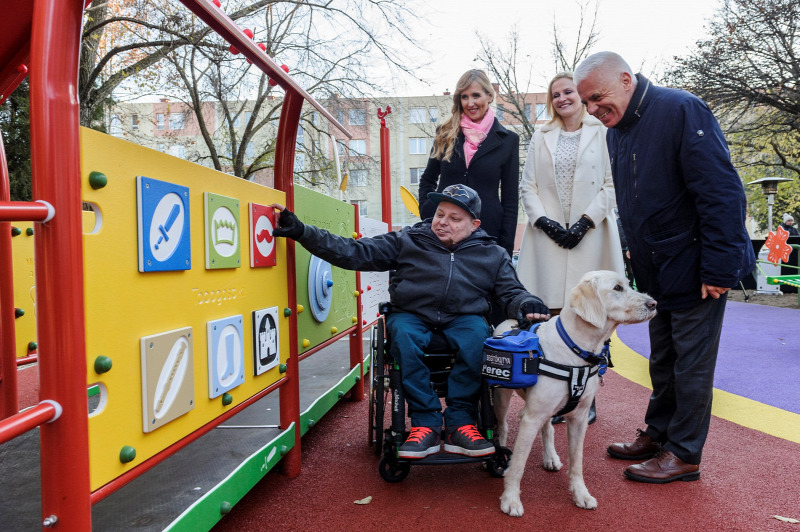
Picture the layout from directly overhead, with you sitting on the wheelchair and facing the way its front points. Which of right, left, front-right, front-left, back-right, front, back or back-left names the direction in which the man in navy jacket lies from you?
left

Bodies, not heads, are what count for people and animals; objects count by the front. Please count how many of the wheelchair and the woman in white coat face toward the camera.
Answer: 2

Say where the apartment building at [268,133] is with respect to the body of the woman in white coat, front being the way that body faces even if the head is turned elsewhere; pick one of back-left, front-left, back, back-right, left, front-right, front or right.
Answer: back-right

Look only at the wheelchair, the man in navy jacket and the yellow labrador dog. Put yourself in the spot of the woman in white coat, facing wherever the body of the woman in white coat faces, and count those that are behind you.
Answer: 0

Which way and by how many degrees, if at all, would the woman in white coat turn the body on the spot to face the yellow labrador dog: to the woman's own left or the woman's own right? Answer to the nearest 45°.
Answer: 0° — they already face it

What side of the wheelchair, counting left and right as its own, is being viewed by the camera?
front

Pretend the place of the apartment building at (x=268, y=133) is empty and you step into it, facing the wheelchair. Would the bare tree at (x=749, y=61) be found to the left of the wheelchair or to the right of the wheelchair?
left

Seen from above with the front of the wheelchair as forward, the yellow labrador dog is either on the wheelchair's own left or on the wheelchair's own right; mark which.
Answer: on the wheelchair's own left

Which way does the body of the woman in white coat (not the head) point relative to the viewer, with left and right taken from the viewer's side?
facing the viewer

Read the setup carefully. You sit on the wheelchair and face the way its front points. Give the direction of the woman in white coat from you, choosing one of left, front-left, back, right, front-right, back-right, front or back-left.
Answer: back-left

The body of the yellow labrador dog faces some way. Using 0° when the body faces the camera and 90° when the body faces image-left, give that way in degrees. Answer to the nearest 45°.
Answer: approximately 315°

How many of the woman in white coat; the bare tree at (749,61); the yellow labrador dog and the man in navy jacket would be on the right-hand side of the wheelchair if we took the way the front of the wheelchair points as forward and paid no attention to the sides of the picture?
0

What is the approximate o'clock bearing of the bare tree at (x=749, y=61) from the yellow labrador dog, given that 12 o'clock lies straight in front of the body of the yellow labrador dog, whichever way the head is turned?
The bare tree is roughly at 8 o'clock from the yellow labrador dog.

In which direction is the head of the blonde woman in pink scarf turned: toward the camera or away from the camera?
toward the camera

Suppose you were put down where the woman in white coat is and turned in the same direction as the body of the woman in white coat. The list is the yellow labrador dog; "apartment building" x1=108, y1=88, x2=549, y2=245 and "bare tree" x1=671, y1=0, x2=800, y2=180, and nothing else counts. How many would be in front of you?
1

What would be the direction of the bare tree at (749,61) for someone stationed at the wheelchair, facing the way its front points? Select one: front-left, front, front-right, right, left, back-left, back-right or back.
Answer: back-left
